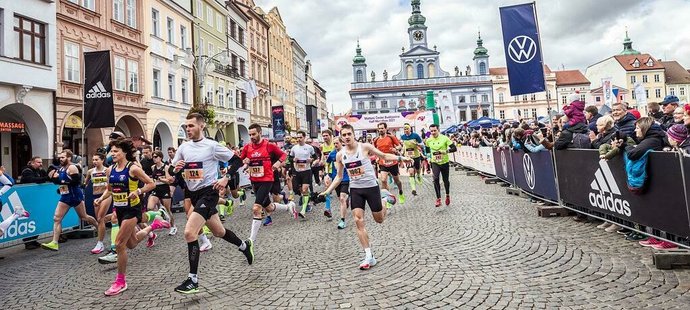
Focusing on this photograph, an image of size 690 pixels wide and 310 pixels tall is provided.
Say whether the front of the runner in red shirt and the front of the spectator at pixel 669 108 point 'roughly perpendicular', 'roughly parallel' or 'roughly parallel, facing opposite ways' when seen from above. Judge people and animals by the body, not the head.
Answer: roughly perpendicular

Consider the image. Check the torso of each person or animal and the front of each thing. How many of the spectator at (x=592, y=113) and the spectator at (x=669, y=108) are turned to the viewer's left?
2

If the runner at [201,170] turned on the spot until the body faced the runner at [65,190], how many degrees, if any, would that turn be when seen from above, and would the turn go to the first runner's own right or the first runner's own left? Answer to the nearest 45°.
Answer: approximately 90° to the first runner's own right

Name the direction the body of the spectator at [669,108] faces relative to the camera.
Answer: to the viewer's left

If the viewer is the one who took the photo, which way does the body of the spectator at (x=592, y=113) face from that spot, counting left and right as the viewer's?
facing to the left of the viewer

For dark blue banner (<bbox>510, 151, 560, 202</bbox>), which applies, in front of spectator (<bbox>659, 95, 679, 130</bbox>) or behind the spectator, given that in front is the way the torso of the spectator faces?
in front

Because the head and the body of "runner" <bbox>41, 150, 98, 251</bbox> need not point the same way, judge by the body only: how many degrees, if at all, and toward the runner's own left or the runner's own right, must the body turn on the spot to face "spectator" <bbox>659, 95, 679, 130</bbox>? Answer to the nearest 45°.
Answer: approximately 90° to the runner's own left

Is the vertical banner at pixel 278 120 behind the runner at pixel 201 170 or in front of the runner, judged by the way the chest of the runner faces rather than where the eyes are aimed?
behind

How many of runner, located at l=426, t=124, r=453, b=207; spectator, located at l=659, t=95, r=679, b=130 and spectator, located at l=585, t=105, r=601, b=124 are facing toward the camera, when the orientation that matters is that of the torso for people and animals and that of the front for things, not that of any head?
1
